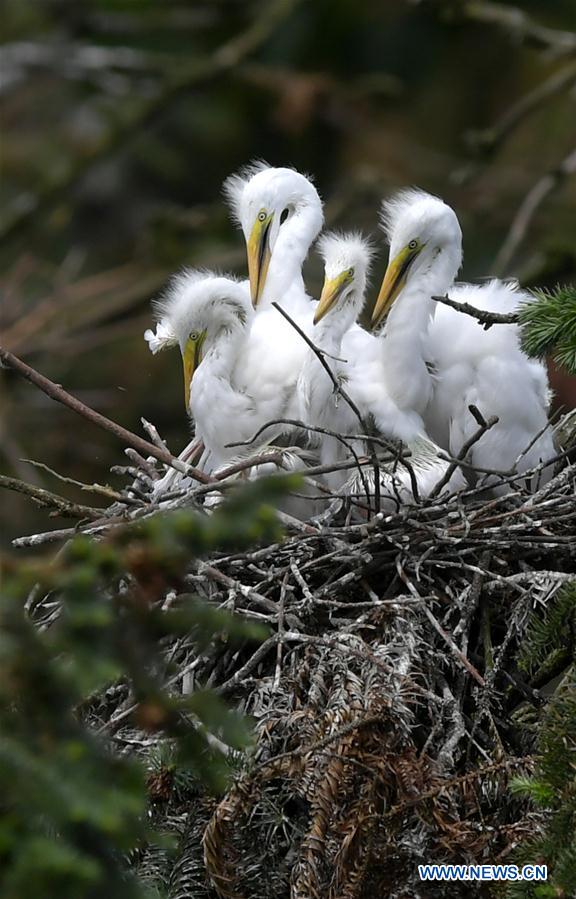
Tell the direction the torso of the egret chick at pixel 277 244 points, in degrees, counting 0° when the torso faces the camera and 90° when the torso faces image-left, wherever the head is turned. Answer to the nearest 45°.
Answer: approximately 45°

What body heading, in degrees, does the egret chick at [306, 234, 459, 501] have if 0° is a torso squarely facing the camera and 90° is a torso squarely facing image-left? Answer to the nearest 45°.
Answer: approximately 45°

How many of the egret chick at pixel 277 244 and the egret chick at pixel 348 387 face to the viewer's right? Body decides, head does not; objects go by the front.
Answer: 0
